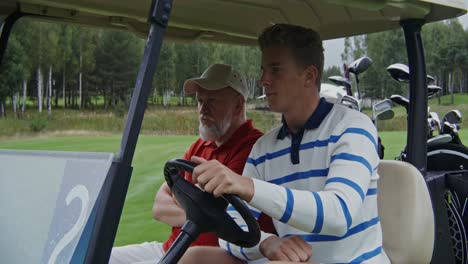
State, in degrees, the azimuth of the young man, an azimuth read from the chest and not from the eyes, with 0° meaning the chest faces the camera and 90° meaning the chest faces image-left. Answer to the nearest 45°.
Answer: approximately 45°

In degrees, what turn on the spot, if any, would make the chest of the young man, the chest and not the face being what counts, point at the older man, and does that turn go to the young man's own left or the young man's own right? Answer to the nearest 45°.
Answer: approximately 90° to the young man's own right

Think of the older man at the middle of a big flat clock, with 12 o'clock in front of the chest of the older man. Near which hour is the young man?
The young man is roughly at 10 o'clock from the older man.

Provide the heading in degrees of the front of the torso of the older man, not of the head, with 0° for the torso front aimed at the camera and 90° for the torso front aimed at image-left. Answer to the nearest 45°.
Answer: approximately 45°
